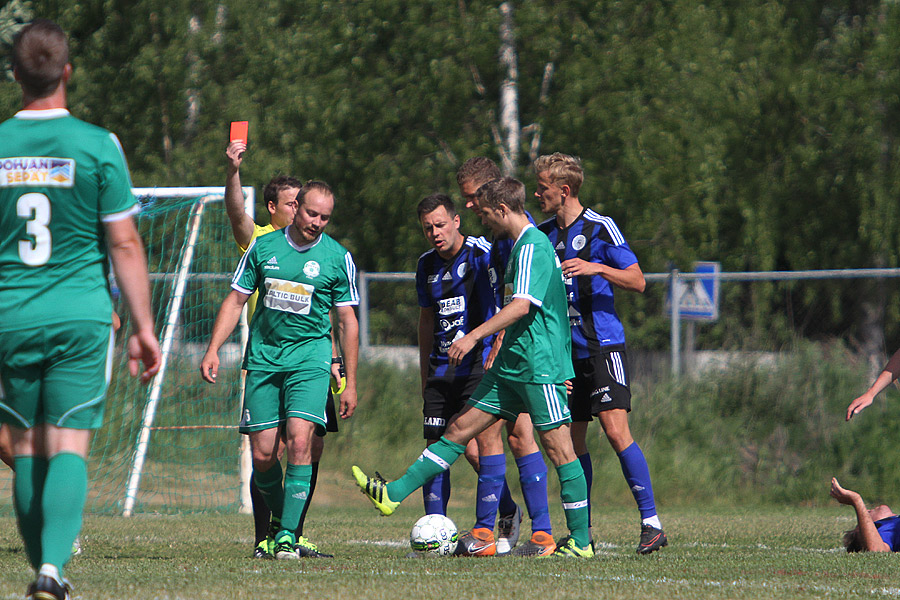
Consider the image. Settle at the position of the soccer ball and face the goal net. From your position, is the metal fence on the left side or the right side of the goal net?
right

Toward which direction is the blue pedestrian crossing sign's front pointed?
toward the camera

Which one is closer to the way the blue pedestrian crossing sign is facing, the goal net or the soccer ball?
the soccer ball

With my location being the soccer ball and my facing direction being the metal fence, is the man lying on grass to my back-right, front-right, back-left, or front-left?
front-right

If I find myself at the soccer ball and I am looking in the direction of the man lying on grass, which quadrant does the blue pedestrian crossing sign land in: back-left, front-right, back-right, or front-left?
front-left

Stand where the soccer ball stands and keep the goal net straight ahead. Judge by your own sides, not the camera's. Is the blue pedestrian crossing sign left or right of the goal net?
right

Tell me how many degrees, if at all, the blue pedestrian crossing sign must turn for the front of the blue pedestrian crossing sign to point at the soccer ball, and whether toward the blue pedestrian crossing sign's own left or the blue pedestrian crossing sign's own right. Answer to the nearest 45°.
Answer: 0° — it already faces it

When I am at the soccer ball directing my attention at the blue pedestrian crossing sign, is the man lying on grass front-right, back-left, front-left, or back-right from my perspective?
front-right

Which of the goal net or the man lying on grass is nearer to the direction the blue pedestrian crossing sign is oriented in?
the man lying on grass

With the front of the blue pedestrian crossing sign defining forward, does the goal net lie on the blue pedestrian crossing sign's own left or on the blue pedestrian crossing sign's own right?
on the blue pedestrian crossing sign's own right

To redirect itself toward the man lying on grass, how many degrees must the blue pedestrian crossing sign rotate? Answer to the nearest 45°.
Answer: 0° — it already faces them

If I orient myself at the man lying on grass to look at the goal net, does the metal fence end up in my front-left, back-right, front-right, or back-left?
front-right
